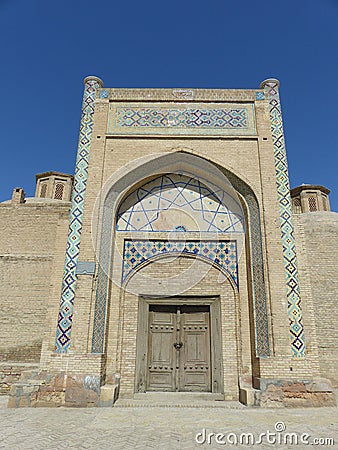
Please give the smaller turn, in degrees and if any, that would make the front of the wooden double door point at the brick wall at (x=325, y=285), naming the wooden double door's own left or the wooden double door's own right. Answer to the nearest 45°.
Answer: approximately 135° to the wooden double door's own left

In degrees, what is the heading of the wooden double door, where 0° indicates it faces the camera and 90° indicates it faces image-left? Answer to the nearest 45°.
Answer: approximately 0°

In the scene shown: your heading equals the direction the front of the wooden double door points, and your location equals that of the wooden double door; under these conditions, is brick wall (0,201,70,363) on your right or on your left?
on your right
